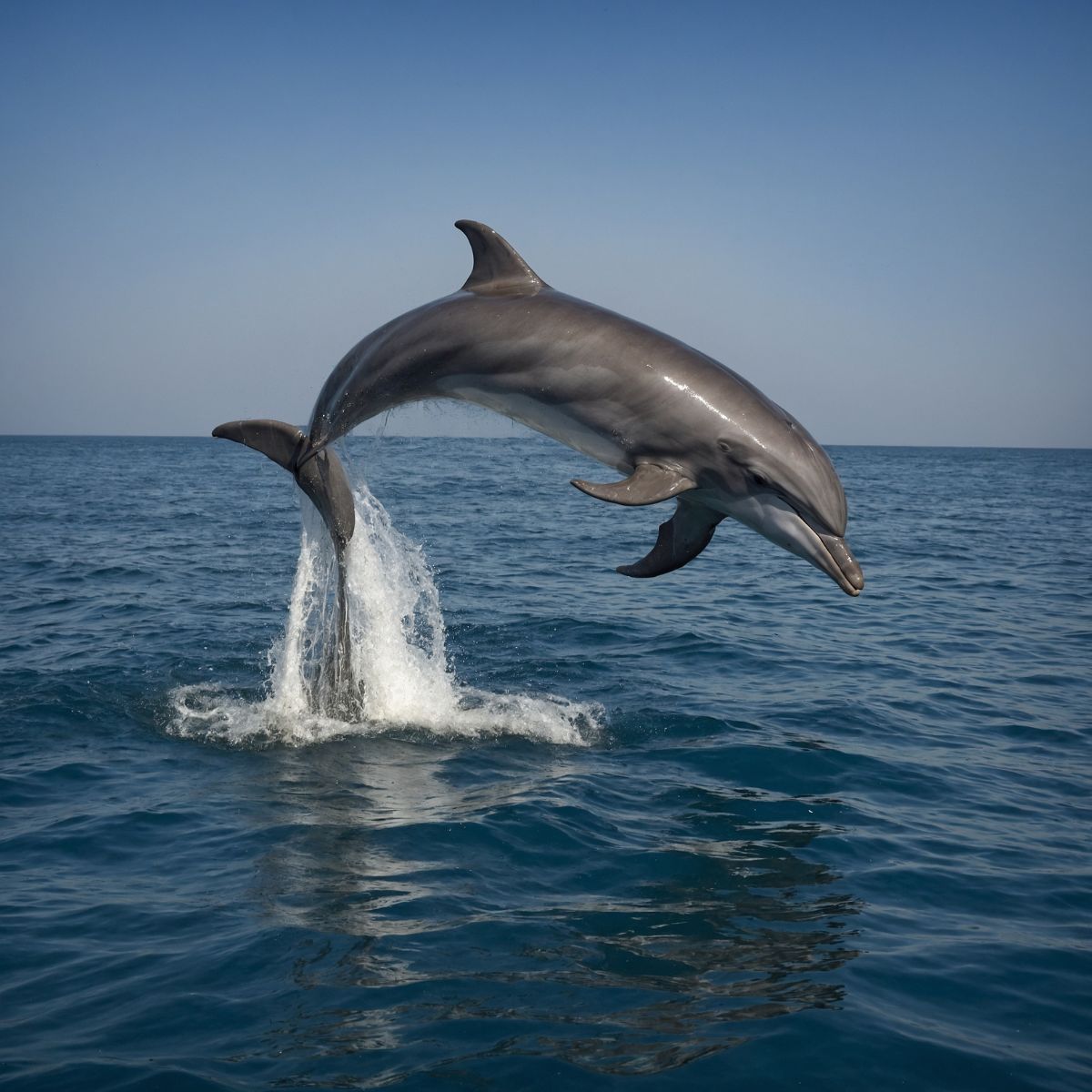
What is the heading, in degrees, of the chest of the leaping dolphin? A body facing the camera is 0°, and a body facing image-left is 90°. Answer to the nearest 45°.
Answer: approximately 270°
